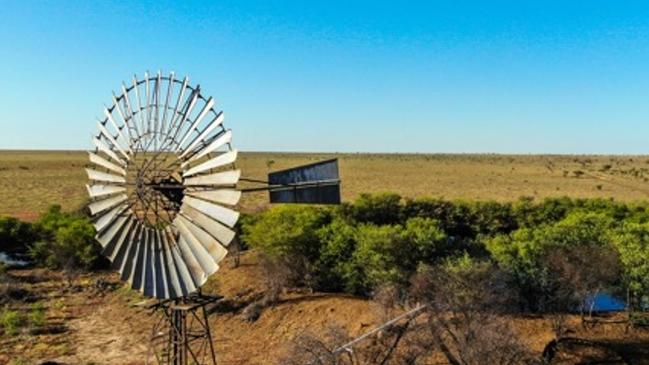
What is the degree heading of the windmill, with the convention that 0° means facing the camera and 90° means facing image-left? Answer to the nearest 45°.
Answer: approximately 45°

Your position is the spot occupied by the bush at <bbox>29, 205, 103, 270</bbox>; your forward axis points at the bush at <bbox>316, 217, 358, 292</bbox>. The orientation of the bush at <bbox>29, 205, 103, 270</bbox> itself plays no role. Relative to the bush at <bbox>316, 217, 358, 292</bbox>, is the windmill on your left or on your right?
right

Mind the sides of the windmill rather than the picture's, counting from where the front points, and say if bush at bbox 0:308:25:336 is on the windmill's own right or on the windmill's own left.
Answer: on the windmill's own right

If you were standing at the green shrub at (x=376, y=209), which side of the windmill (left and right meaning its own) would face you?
back

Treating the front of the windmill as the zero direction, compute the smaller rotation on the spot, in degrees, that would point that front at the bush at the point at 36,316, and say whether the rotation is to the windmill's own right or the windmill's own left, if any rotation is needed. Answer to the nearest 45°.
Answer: approximately 90° to the windmill's own right

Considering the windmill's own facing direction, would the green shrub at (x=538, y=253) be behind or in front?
behind

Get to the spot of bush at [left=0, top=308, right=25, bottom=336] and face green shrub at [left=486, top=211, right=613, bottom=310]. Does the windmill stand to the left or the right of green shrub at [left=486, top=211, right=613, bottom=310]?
right

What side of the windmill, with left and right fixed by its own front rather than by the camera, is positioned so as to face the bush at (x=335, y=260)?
back

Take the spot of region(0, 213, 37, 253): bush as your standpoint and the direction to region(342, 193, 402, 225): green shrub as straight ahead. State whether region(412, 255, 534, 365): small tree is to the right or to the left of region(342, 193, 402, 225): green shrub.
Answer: right

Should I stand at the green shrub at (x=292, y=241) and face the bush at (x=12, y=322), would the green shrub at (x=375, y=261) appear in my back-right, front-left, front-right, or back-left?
back-left

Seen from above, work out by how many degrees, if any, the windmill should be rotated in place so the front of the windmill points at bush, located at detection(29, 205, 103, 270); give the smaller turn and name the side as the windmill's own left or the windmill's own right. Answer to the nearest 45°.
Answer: approximately 135° to the windmill's own right
